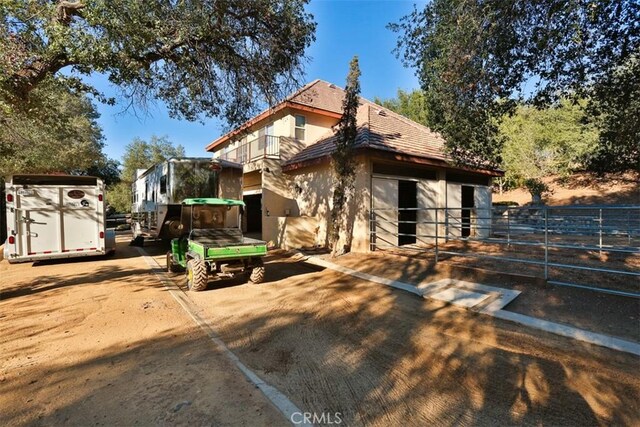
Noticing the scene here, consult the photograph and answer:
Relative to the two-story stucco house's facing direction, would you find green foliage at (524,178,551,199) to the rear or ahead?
to the rear

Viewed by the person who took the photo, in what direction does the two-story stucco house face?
facing the viewer and to the left of the viewer

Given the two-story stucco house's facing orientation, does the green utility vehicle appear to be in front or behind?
in front

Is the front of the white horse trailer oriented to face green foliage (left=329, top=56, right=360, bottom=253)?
no

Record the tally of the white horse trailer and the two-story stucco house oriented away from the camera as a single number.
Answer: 1

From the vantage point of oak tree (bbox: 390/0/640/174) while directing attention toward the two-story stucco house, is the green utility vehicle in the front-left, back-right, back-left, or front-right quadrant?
front-left

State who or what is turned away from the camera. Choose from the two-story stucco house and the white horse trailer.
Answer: the white horse trailer

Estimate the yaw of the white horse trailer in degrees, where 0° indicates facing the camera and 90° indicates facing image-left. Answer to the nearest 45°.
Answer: approximately 180°

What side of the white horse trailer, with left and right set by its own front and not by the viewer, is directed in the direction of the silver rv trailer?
right

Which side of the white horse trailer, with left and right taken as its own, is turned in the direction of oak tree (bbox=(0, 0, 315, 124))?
back

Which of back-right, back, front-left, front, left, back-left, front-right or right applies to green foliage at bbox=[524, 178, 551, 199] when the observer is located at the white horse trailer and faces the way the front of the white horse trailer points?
right

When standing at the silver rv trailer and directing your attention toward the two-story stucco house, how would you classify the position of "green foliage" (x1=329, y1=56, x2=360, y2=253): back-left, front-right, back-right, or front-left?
front-right

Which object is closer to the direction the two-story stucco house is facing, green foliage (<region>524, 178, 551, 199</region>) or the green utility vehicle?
the green utility vehicle

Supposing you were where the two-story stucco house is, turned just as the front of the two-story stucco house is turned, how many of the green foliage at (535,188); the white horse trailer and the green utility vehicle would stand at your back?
1

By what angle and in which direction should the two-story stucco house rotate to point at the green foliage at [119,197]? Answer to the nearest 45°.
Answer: approximately 90° to its right
